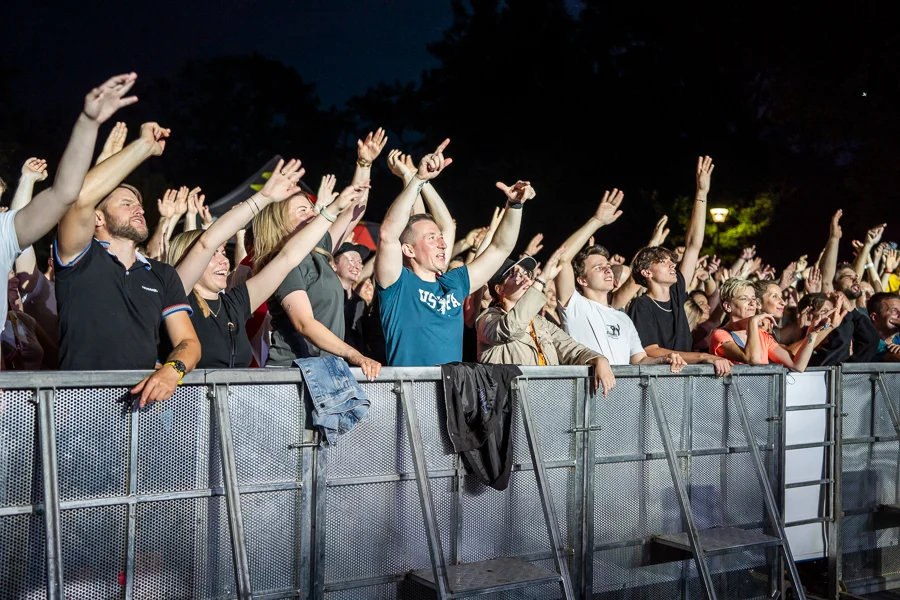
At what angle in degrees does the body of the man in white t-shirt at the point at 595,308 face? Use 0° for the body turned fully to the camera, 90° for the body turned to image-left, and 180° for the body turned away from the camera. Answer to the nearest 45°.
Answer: approximately 315°

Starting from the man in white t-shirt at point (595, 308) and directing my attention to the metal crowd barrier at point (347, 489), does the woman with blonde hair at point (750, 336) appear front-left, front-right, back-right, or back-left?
back-left

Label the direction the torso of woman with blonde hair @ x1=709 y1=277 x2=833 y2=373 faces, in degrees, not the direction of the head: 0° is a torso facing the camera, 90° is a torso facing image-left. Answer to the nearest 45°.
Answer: approximately 315°
